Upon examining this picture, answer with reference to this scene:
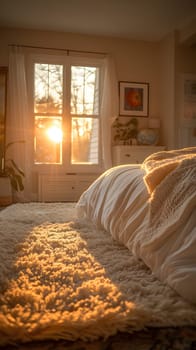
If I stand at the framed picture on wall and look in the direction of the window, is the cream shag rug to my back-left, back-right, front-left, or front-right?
front-left

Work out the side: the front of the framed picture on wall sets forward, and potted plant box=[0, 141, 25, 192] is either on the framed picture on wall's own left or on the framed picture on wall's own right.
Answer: on the framed picture on wall's own right

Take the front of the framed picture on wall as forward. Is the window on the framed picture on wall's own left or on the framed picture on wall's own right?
on the framed picture on wall's own right

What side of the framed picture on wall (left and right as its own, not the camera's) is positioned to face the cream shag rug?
front

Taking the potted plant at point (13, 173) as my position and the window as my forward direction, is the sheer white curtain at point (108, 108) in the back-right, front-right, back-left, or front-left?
front-right

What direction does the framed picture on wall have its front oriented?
toward the camera
